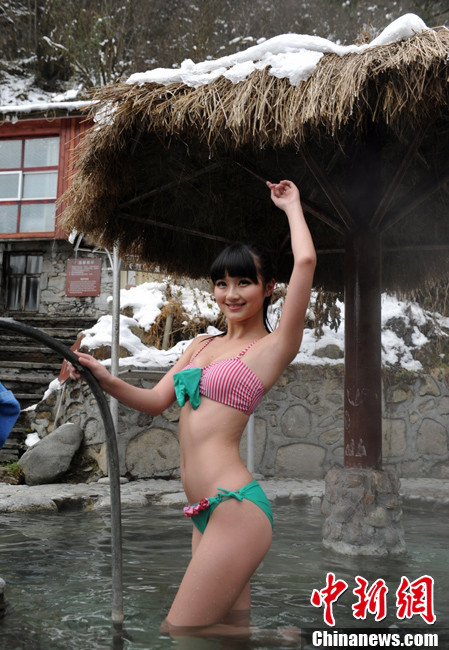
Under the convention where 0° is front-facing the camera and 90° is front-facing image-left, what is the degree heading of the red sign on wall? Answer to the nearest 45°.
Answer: approximately 0°

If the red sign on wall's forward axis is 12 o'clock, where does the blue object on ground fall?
The blue object on ground is roughly at 12 o'clock from the red sign on wall.

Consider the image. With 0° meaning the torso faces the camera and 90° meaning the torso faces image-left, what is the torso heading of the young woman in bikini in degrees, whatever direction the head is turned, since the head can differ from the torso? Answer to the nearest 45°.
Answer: approximately 45°

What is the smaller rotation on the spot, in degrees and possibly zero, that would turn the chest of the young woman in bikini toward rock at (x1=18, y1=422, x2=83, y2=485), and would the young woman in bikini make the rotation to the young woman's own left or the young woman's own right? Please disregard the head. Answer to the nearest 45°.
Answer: approximately 135° to the young woman's own right

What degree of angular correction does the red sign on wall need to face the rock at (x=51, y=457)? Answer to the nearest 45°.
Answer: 0° — it already faces it

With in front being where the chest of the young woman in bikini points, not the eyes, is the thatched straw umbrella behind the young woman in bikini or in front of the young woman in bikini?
behind

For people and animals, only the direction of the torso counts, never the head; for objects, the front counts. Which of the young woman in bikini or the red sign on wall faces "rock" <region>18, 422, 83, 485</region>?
the red sign on wall
